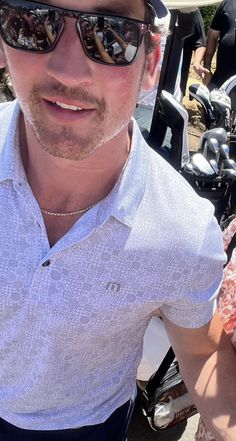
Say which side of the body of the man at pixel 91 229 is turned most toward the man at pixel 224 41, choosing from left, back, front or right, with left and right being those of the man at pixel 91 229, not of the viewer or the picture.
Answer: back

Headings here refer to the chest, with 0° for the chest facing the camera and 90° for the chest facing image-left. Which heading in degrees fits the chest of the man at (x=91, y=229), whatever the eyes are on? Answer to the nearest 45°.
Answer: approximately 0°
